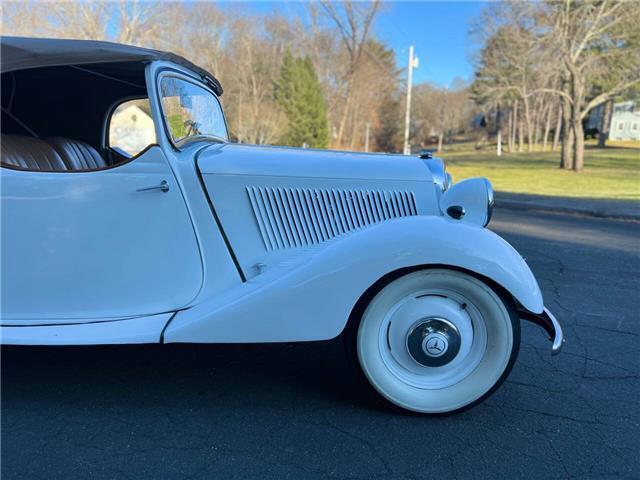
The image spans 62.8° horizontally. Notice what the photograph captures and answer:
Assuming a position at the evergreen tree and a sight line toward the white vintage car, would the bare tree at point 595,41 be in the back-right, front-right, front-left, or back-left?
front-left

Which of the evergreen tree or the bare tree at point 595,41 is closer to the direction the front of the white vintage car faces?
the bare tree

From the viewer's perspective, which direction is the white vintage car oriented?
to the viewer's right

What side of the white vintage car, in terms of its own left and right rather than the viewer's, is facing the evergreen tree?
left

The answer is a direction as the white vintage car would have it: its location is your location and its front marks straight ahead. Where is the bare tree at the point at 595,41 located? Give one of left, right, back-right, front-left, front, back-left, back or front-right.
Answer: front-left
